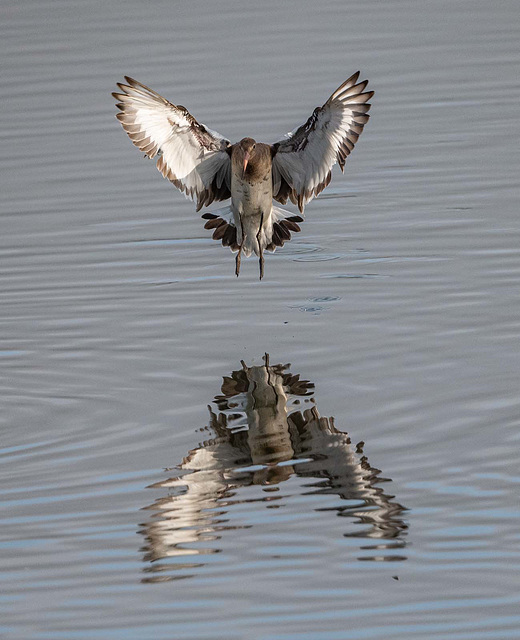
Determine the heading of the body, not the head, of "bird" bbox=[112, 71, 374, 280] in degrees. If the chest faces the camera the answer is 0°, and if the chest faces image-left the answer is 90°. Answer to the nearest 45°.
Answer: approximately 0°
